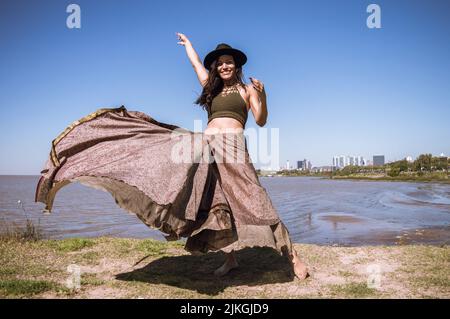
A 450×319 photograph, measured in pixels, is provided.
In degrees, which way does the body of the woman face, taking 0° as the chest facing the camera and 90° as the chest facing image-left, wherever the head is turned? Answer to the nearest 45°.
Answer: approximately 0°
